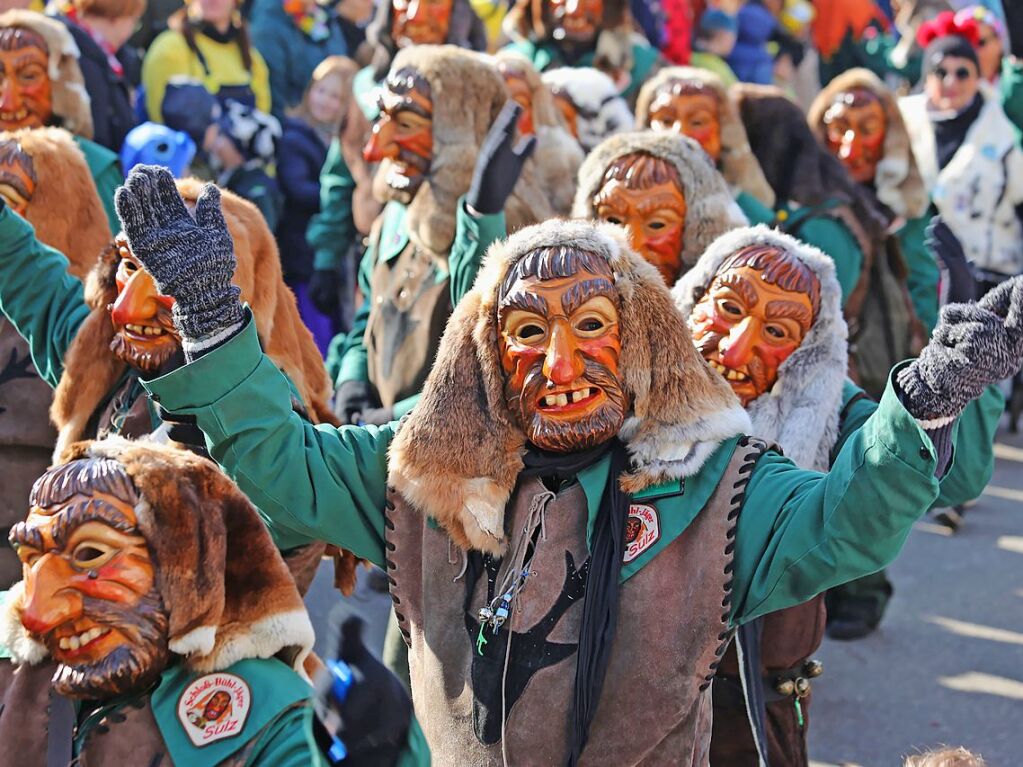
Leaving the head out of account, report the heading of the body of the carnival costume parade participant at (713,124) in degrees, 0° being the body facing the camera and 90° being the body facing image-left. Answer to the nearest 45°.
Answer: approximately 45°

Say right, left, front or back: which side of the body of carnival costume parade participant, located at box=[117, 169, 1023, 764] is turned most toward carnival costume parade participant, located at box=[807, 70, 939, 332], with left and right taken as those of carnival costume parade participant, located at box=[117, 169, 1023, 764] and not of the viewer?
back

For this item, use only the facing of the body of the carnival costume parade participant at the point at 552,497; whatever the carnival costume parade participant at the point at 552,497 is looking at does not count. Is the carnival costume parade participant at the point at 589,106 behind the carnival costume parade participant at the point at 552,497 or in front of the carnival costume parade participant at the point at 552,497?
behind

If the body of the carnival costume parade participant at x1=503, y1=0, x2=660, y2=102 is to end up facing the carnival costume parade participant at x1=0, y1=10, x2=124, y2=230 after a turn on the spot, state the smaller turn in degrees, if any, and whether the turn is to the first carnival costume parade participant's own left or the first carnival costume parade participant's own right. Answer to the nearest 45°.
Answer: approximately 45° to the first carnival costume parade participant's own right

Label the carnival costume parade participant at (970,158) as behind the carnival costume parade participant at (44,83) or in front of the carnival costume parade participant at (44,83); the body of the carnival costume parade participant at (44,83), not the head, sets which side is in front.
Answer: behind

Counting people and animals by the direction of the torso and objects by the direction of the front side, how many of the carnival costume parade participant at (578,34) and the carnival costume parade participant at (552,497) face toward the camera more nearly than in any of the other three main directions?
2

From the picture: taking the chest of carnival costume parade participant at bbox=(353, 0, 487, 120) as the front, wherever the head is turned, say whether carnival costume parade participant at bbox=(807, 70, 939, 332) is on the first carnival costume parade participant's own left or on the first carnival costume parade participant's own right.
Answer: on the first carnival costume parade participant's own left
